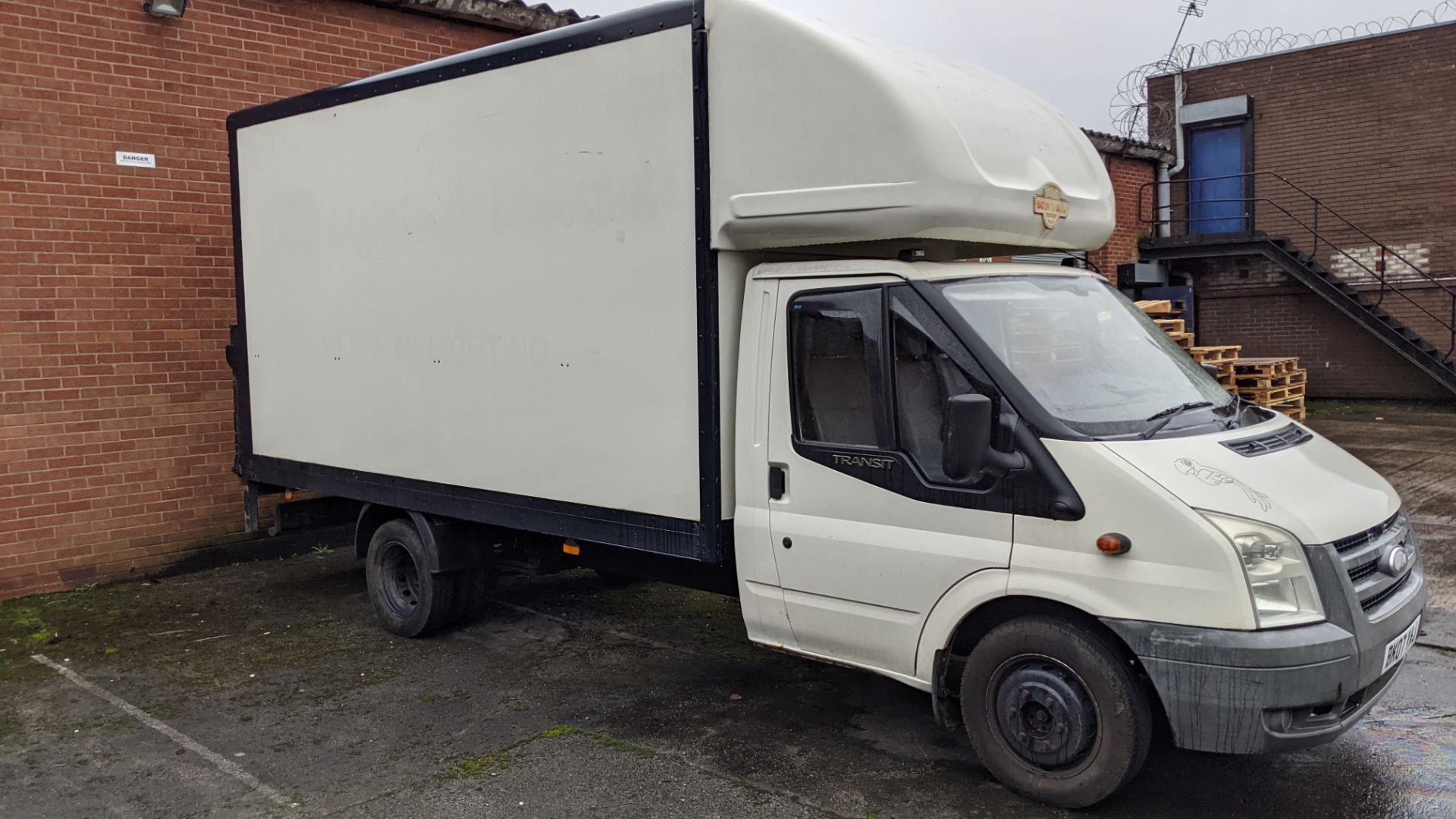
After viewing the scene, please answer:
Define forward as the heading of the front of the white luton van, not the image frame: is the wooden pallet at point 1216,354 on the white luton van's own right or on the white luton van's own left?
on the white luton van's own left

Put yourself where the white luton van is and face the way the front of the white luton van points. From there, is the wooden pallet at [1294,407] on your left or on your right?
on your left

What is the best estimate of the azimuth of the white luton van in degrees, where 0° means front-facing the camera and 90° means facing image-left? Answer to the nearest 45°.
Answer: approximately 315°

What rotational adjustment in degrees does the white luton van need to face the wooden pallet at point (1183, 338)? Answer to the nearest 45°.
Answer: approximately 90° to its left

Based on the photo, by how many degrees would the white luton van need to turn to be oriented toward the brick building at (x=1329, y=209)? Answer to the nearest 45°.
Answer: approximately 90° to its left
